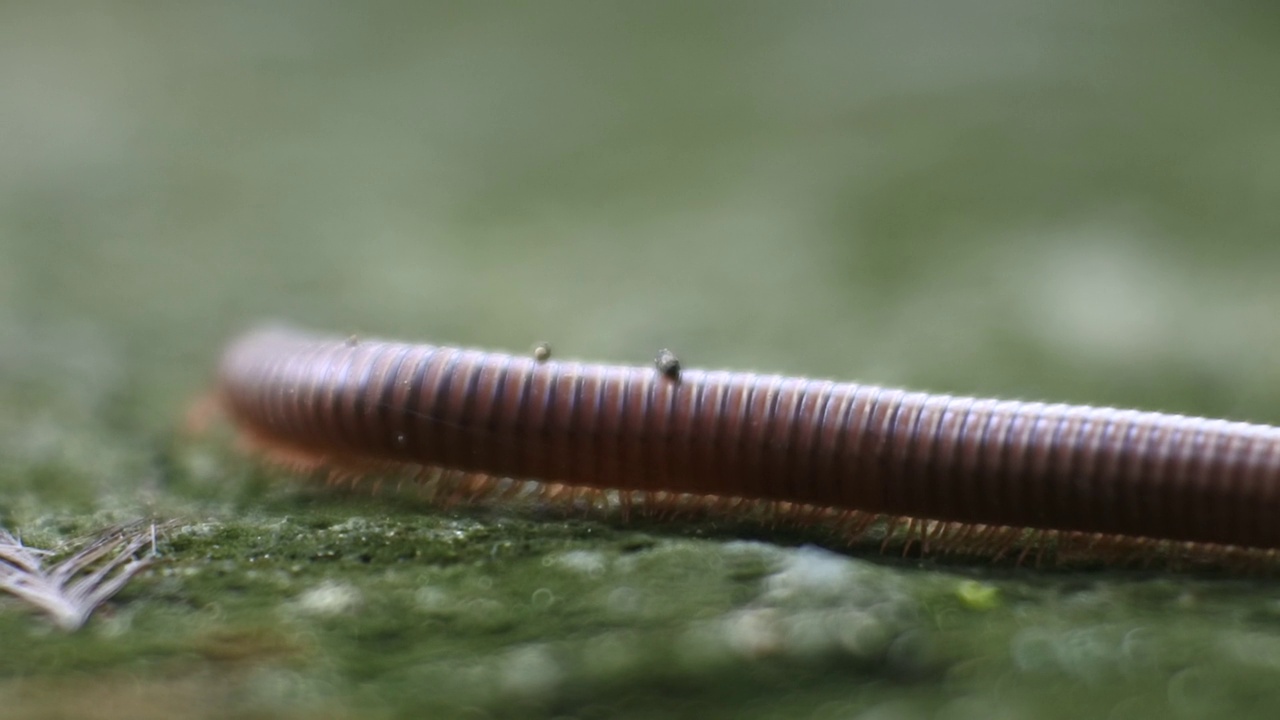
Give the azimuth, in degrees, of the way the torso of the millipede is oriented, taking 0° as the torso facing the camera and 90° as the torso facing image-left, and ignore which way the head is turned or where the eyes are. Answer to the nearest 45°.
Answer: approximately 90°
